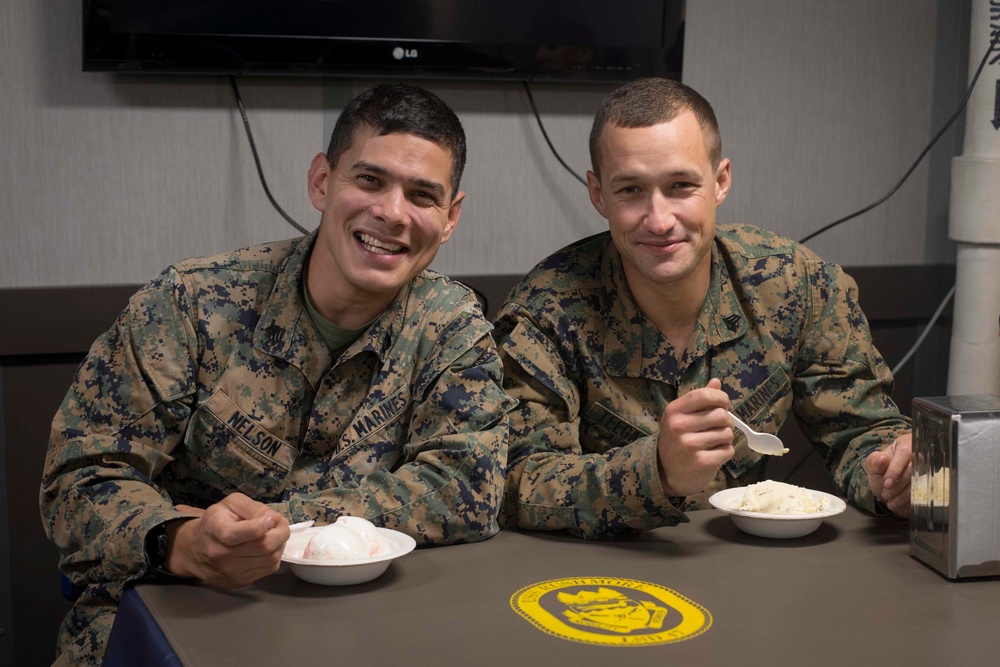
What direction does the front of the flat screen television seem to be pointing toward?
toward the camera

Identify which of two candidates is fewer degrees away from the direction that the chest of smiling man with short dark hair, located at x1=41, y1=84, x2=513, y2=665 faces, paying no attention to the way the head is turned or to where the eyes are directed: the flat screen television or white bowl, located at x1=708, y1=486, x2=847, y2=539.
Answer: the white bowl

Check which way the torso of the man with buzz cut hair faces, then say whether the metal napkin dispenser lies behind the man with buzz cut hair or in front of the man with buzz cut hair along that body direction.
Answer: in front

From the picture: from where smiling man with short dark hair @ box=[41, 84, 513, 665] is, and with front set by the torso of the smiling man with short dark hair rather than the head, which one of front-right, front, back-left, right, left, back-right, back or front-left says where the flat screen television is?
back

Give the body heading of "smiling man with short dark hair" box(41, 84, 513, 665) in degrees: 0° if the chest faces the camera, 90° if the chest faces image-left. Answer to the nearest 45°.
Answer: approximately 0°

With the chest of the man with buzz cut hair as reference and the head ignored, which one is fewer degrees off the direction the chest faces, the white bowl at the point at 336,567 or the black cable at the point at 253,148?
the white bowl

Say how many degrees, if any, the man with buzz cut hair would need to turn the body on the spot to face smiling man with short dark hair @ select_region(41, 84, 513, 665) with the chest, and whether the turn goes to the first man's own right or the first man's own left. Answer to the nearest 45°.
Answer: approximately 45° to the first man's own right

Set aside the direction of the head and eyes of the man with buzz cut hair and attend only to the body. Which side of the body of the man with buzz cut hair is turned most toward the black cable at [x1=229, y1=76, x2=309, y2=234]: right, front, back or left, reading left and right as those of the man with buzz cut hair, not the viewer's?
right

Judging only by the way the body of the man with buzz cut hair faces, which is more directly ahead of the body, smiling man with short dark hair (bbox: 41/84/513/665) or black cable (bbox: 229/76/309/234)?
the smiling man with short dark hair

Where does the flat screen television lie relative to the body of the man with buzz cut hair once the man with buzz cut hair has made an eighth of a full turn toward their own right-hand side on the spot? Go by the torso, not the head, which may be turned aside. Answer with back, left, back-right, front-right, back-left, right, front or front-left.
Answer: right

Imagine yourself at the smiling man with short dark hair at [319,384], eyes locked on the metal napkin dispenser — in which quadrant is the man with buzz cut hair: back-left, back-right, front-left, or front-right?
front-left

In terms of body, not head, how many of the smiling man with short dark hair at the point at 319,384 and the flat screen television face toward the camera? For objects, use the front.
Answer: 2

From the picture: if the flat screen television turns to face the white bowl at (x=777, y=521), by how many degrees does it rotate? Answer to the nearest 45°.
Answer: approximately 45° to its left

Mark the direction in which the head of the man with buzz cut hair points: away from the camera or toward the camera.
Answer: toward the camera

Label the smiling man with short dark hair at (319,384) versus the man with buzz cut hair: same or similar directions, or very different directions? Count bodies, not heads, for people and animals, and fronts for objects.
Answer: same or similar directions

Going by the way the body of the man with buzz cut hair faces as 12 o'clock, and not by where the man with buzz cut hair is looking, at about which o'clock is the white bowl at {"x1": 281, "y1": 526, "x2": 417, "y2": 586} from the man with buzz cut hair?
The white bowl is roughly at 1 o'clock from the man with buzz cut hair.
